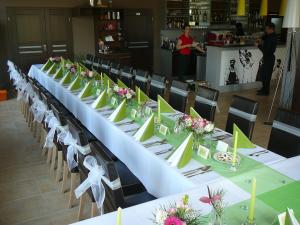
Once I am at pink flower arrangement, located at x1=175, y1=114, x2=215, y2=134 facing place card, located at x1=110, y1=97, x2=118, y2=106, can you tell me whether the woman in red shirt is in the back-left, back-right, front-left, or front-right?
front-right

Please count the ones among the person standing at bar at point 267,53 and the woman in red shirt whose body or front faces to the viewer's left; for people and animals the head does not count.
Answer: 1

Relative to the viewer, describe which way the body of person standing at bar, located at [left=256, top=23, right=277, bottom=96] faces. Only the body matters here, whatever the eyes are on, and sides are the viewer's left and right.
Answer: facing to the left of the viewer

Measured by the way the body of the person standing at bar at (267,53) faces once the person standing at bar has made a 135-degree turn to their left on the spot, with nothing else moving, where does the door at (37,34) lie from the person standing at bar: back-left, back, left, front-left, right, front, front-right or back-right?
back-right

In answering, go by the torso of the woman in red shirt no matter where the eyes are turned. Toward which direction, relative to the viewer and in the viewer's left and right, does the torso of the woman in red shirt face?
facing the viewer and to the right of the viewer

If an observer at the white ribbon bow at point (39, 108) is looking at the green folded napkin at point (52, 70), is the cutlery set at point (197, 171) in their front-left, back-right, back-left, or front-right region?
back-right

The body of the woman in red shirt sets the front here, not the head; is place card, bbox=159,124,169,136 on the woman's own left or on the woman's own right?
on the woman's own right

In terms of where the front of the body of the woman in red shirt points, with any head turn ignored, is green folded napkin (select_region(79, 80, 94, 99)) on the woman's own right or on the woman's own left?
on the woman's own right
